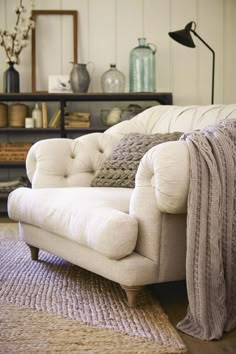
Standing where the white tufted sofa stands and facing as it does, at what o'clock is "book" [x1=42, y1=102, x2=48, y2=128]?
The book is roughly at 4 o'clock from the white tufted sofa.

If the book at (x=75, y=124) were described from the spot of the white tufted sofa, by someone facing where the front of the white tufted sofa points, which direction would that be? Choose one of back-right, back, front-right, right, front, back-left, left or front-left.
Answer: back-right

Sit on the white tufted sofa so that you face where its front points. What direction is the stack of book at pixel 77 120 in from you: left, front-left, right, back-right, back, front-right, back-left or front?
back-right

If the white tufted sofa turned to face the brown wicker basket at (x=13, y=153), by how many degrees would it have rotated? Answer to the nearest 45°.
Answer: approximately 135° to its right

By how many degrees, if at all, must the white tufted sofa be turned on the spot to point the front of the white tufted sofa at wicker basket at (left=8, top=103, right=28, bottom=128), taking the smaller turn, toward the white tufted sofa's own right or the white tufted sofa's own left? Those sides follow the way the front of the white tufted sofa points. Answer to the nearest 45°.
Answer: approximately 135° to the white tufted sofa's own right

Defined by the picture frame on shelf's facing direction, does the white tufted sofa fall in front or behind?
in front

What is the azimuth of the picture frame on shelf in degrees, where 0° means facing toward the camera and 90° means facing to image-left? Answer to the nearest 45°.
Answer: approximately 0°
